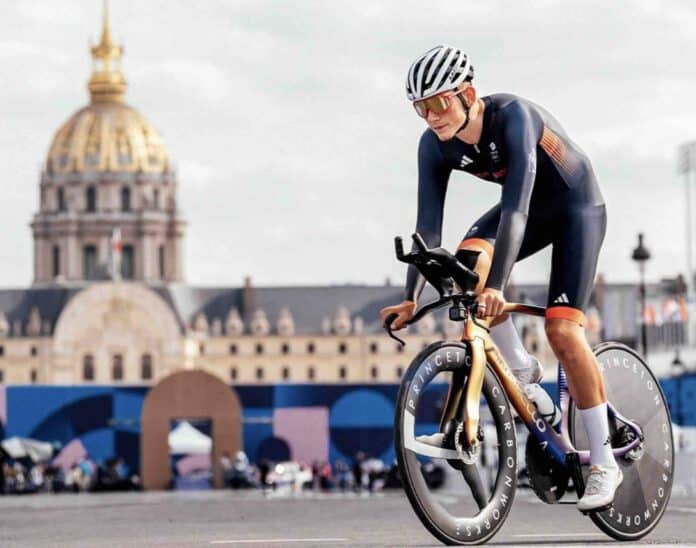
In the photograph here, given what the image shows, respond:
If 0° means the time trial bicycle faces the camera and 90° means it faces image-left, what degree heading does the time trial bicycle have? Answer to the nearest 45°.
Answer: approximately 45°

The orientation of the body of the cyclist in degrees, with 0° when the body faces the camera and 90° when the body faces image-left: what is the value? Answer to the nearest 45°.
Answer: approximately 45°

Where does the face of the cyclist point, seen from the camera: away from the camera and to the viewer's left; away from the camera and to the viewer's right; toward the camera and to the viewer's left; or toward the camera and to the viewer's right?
toward the camera and to the viewer's left
